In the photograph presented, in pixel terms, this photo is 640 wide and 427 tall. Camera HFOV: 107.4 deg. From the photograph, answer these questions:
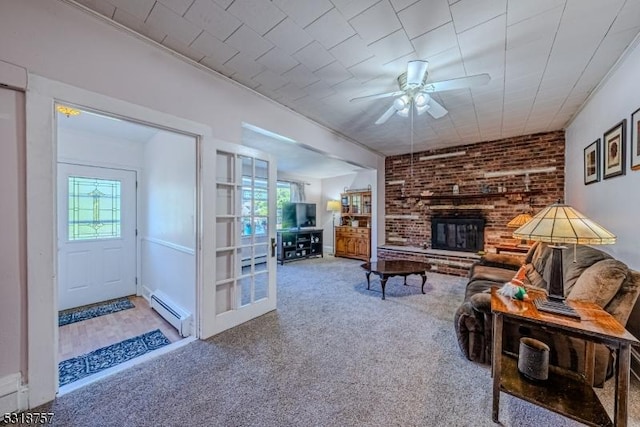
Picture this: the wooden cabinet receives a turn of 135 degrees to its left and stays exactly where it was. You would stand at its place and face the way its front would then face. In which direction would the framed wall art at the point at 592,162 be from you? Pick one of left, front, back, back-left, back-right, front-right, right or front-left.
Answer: front-right

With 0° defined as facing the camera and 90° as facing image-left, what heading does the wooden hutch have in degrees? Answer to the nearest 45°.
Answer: approximately 45°

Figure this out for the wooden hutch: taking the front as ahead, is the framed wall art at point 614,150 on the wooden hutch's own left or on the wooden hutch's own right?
on the wooden hutch's own left

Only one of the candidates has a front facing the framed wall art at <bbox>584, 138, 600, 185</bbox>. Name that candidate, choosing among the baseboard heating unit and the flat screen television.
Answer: the flat screen television

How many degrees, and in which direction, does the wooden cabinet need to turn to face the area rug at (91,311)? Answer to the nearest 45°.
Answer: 0° — it already faces it

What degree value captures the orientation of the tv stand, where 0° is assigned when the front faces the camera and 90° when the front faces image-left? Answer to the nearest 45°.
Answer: approximately 315°

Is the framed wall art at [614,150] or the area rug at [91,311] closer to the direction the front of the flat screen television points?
the framed wall art

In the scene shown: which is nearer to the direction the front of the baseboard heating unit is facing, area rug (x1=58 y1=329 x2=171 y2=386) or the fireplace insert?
the area rug

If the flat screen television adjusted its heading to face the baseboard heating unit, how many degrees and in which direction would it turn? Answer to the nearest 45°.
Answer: approximately 45° to its right
